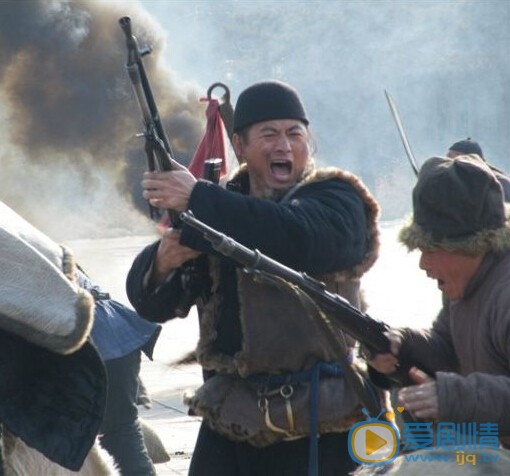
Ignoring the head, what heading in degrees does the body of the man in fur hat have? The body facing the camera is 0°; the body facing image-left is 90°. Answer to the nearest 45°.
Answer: approximately 90°

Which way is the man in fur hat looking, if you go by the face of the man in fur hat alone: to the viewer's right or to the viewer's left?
to the viewer's left

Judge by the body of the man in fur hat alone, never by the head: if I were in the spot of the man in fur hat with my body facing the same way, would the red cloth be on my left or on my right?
on my right
